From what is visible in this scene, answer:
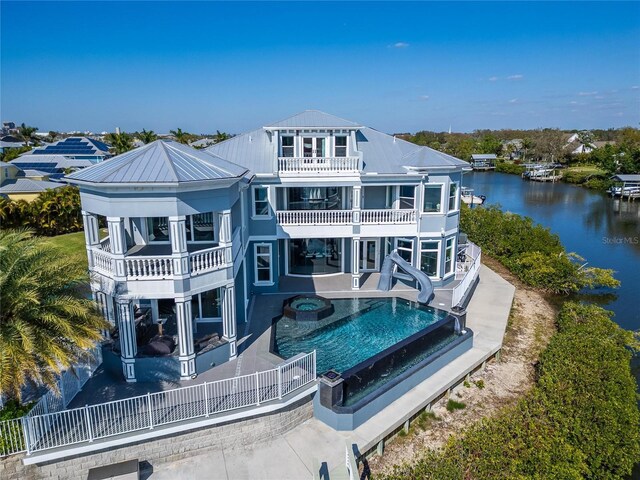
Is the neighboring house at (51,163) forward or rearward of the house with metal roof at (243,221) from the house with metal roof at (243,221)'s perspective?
rearward

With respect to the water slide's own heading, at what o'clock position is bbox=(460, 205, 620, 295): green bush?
The green bush is roughly at 9 o'clock from the water slide.

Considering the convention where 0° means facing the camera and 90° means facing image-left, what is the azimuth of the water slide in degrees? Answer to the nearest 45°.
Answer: approximately 315°

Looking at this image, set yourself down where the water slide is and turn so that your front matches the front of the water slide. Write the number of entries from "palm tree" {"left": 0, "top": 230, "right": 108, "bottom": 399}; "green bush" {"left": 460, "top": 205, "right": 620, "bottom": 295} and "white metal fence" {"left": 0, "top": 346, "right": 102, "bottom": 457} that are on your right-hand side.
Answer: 2

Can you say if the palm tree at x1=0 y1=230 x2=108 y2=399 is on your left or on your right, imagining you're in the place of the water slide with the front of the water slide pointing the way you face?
on your right

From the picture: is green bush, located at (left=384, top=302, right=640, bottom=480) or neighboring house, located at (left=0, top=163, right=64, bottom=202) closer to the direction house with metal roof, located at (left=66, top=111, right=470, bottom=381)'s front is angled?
the green bush

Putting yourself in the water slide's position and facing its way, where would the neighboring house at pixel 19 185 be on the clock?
The neighboring house is roughly at 5 o'clock from the water slide.

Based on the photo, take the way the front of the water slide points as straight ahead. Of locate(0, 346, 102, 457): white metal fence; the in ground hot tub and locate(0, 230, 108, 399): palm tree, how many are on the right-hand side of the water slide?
3

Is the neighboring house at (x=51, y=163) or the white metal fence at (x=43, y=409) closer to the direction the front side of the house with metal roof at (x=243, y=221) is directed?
the white metal fence

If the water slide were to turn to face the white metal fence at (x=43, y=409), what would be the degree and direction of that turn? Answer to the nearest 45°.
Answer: approximately 90° to its right

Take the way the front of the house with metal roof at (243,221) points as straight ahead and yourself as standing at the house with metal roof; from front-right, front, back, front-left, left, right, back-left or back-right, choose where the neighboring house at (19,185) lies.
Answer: back-right
